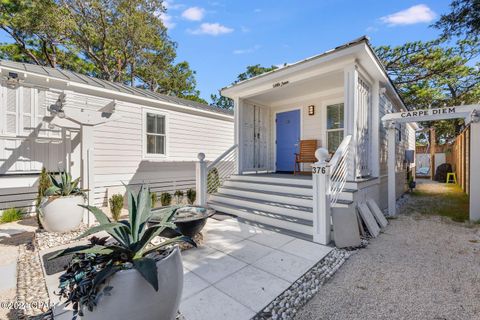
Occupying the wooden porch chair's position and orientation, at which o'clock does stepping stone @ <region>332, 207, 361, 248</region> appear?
The stepping stone is roughly at 10 o'clock from the wooden porch chair.

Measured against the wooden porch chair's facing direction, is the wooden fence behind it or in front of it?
behind

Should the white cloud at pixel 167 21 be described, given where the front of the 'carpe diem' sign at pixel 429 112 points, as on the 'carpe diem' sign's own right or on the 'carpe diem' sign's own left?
on the 'carpe diem' sign's own right

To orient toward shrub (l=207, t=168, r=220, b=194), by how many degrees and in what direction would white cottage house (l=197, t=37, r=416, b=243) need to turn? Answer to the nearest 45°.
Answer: approximately 45° to its right

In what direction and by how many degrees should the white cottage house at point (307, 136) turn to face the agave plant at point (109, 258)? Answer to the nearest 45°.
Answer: approximately 45° to its left

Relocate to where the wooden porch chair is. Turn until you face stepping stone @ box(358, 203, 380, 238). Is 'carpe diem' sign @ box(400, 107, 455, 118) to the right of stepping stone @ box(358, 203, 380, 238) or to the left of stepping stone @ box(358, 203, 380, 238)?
left

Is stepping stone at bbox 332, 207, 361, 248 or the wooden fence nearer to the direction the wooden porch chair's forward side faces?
the stepping stone

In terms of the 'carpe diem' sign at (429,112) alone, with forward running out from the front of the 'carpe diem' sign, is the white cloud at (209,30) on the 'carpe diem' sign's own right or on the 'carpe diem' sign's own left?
on the 'carpe diem' sign's own right
